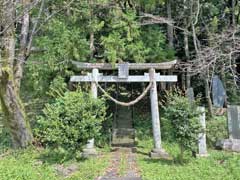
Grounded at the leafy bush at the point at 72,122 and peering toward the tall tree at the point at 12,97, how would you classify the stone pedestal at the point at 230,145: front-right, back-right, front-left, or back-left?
back-right

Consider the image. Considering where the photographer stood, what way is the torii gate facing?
facing the viewer

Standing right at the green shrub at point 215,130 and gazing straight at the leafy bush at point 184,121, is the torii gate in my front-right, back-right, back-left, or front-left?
front-right

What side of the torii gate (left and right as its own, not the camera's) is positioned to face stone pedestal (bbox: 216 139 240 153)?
left

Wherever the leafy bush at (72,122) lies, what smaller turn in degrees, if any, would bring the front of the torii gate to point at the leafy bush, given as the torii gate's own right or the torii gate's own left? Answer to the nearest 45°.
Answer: approximately 45° to the torii gate's own right

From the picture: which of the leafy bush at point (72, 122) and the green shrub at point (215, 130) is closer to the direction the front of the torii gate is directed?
the leafy bush

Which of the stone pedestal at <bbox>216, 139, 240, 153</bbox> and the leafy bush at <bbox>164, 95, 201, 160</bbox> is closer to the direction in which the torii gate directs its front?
the leafy bush

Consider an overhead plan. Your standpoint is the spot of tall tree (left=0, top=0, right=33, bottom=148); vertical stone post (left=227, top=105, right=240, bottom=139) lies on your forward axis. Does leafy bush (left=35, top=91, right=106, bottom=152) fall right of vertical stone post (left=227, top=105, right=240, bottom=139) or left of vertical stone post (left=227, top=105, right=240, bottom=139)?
right

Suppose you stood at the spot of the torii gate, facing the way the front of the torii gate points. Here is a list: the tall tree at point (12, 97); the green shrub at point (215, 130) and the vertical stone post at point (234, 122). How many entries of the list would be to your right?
1

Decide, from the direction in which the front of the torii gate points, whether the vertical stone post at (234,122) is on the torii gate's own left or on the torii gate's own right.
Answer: on the torii gate's own left

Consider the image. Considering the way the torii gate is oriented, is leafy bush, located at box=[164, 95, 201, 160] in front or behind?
in front

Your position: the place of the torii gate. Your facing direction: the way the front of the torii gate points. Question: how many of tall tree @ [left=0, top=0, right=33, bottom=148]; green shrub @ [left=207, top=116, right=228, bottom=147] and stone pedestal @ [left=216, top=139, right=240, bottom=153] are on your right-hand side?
1

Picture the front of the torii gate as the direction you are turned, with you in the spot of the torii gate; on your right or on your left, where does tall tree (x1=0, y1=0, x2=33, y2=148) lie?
on your right

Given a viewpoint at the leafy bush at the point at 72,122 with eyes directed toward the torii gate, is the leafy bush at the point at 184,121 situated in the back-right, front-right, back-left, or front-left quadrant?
front-right
